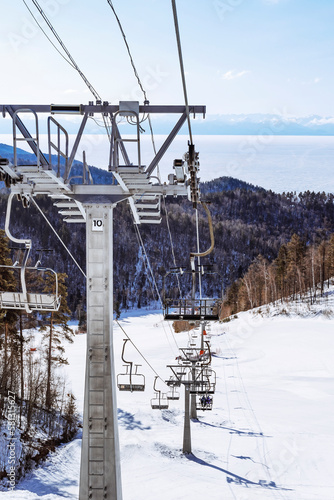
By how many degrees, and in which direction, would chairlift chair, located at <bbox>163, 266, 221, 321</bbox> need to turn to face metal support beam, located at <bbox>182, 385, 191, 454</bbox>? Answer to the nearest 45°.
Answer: approximately 180°

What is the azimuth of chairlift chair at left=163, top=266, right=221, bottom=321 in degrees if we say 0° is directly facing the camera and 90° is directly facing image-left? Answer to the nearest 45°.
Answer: approximately 0°

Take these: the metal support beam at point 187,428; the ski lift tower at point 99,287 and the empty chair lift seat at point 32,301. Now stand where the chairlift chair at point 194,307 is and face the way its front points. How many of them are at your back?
1

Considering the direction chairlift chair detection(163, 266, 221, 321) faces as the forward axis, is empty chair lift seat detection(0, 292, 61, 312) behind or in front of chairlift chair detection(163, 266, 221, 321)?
in front

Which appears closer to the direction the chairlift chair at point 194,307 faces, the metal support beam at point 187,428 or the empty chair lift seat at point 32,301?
the empty chair lift seat
